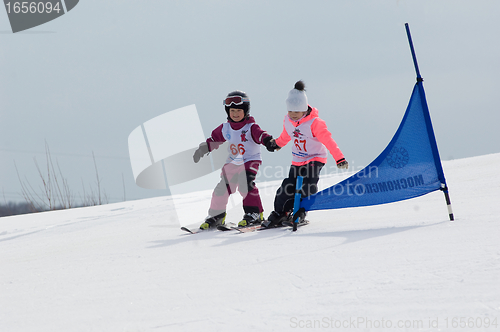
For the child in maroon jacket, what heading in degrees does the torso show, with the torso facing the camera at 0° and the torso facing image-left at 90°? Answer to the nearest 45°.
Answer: approximately 45°

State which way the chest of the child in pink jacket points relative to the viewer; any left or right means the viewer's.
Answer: facing the viewer and to the left of the viewer

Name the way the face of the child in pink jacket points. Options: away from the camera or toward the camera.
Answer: toward the camera

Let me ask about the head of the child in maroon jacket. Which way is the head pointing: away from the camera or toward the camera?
toward the camera

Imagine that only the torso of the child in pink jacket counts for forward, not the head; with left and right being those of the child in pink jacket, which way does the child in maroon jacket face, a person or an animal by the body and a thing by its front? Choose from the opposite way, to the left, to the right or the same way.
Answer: the same way

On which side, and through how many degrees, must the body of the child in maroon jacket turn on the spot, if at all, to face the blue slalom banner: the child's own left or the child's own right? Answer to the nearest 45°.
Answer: approximately 90° to the child's own left

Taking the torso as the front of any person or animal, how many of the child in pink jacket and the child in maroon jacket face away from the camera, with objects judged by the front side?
0

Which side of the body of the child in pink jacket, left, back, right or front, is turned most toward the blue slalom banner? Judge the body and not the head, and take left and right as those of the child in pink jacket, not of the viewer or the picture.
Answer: left
